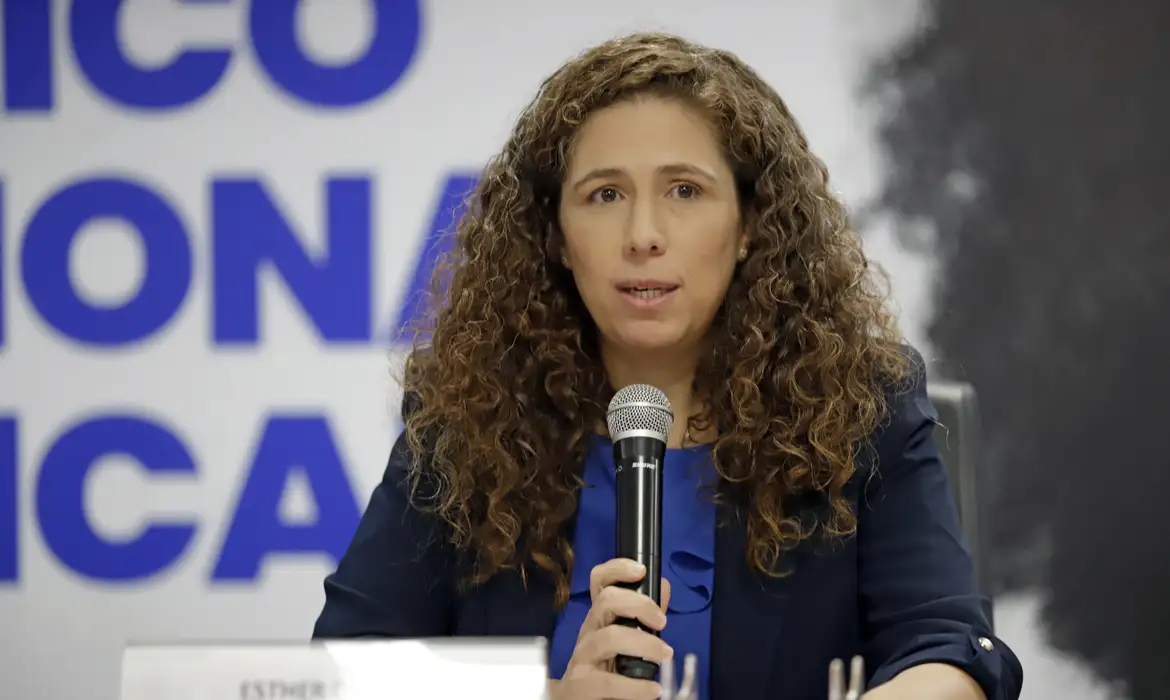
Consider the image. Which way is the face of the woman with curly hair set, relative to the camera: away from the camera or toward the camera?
toward the camera

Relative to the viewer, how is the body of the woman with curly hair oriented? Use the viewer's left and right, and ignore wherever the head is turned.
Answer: facing the viewer

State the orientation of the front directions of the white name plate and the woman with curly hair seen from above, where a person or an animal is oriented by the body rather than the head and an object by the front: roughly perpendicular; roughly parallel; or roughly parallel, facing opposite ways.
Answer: roughly parallel

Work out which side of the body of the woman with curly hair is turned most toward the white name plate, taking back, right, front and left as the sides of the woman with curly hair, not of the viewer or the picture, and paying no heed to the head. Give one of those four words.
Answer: front

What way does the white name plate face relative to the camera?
toward the camera

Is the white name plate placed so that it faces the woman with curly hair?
no

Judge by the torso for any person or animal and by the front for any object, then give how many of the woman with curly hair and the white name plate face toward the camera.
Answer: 2
